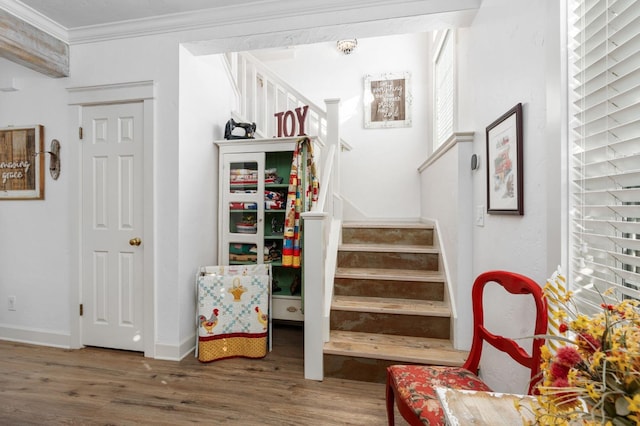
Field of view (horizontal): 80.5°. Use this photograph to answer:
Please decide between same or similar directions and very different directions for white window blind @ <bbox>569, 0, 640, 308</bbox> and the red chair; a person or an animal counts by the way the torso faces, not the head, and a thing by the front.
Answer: same or similar directions

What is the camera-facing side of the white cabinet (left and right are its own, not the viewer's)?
front

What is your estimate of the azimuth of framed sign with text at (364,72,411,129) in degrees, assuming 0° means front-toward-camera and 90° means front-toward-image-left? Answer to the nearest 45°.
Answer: approximately 0°

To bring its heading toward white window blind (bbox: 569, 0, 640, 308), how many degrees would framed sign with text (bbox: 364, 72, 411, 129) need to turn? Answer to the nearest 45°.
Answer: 0° — it already faces it

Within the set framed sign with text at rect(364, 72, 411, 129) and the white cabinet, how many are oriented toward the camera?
2

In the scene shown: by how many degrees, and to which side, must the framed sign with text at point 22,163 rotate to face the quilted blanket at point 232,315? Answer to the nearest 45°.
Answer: approximately 90° to its left

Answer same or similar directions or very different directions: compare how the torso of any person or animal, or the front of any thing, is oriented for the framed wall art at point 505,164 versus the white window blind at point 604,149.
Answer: same or similar directions

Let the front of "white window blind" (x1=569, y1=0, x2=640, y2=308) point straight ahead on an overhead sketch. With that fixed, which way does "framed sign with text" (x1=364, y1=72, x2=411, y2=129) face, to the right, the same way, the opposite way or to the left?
to the left

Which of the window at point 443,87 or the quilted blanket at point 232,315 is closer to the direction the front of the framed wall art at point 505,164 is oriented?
the quilted blanket

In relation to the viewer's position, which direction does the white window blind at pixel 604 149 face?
facing the viewer and to the left of the viewer

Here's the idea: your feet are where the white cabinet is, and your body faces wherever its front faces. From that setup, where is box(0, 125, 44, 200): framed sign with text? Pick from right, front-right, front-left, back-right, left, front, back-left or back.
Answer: right

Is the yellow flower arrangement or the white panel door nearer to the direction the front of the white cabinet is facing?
the yellow flower arrangement

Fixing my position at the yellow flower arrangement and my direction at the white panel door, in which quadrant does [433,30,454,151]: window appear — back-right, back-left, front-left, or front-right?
front-right
